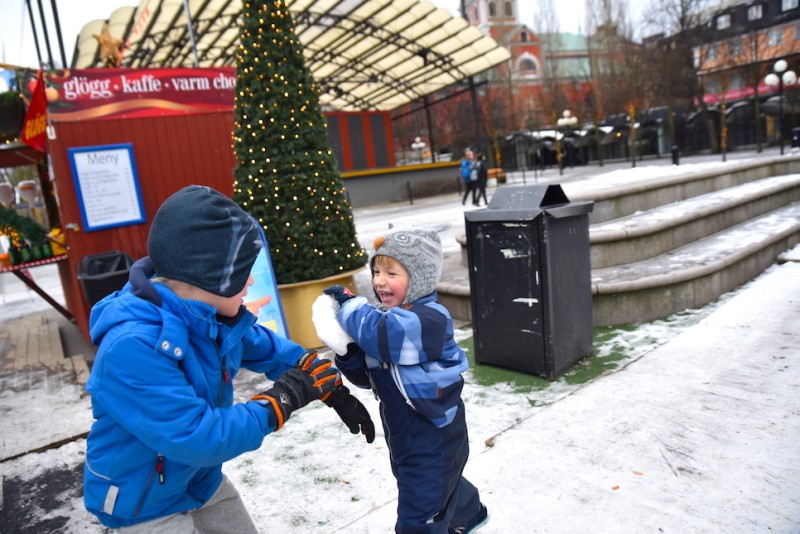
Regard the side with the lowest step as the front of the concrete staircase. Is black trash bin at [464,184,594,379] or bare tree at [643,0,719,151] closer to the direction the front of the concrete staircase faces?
the black trash bin

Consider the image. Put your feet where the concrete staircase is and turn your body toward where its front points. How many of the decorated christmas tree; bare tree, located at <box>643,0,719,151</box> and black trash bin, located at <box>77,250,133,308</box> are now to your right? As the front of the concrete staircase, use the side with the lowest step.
2

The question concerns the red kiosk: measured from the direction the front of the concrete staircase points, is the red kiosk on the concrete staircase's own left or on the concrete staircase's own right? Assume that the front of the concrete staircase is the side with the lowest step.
on the concrete staircase's own right

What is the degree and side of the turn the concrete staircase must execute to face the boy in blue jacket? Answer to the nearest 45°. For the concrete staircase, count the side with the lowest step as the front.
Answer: approximately 45° to its right

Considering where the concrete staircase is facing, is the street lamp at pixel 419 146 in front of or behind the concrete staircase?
behind
